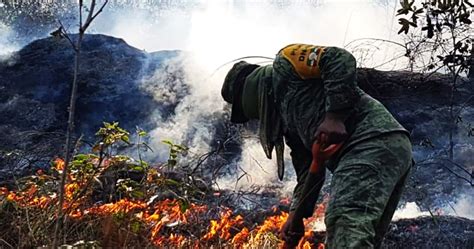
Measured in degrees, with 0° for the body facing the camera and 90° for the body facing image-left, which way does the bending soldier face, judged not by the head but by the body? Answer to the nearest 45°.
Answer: approximately 90°
